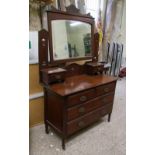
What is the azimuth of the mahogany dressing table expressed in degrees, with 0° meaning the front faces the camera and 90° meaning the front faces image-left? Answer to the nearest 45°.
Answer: approximately 315°
